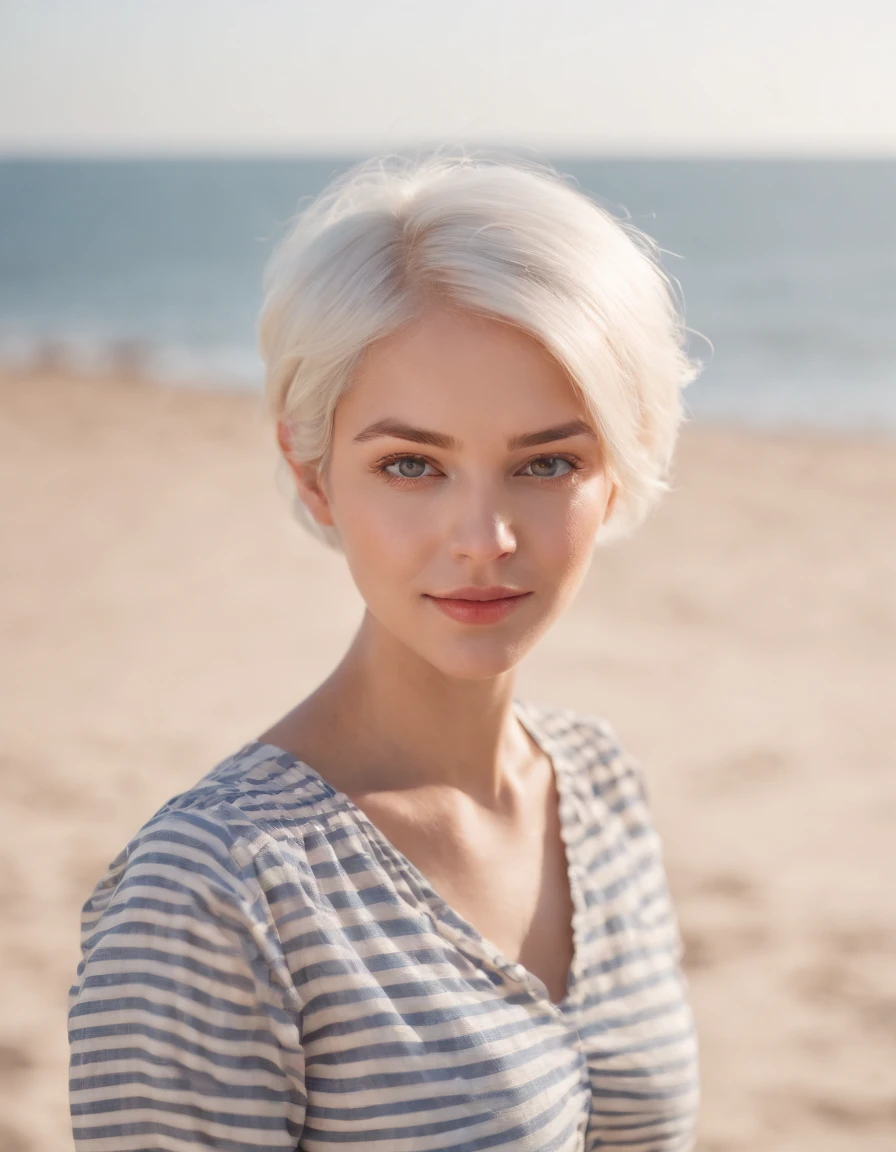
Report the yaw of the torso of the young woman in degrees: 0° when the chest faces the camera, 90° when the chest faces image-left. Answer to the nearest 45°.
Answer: approximately 315°
